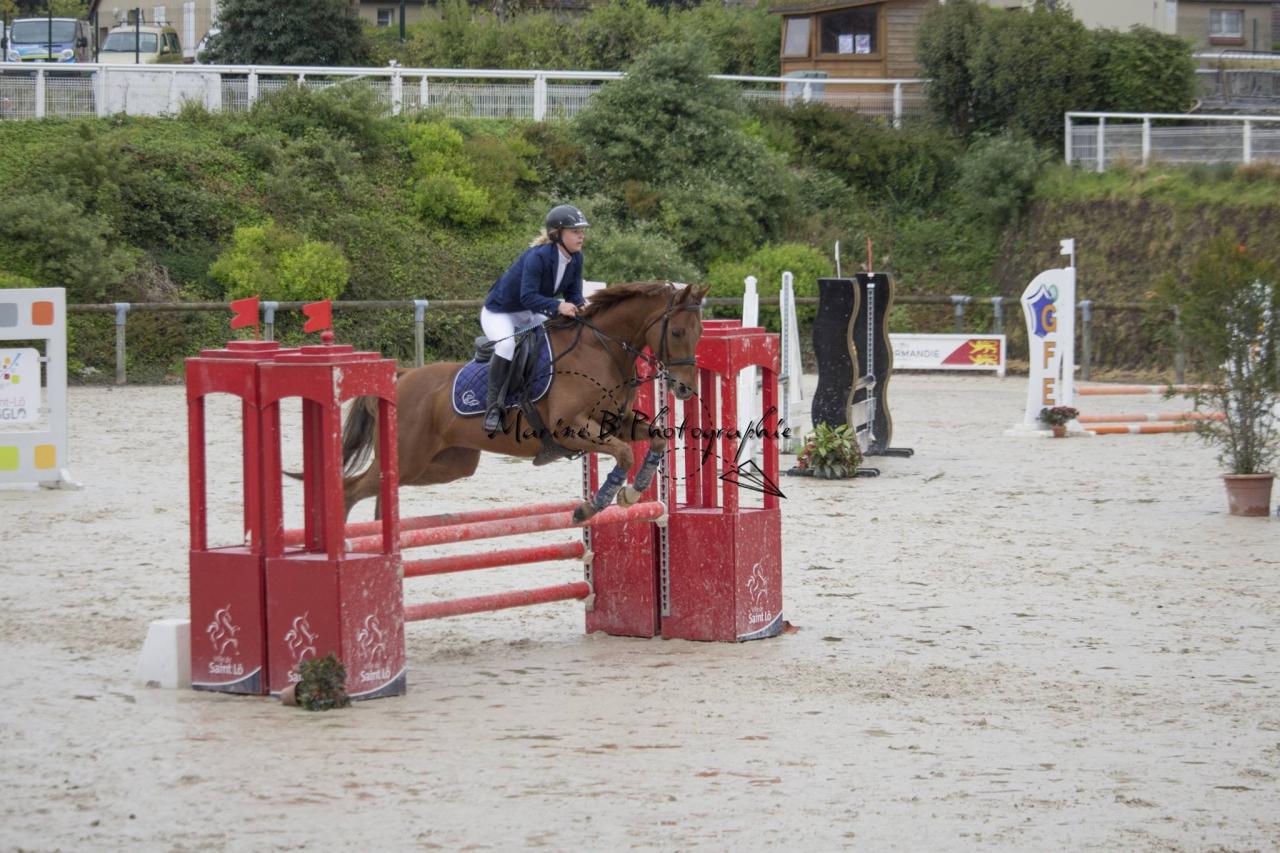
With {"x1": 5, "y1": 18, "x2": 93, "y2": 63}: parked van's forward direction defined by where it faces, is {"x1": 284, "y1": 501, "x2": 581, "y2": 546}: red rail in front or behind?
in front

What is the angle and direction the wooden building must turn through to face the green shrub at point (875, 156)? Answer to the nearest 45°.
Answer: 0° — it already faces it

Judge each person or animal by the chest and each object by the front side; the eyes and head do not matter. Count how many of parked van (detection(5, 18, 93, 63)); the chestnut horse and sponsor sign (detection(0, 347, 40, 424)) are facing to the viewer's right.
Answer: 1

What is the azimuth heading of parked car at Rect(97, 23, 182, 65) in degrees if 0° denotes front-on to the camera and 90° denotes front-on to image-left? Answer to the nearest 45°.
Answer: approximately 0°

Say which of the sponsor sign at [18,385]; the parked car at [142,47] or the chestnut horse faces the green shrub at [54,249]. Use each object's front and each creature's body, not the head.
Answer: the parked car

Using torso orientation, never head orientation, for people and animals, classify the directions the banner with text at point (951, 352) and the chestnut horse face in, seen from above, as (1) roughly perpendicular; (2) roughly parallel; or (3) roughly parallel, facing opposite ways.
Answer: roughly perpendicular

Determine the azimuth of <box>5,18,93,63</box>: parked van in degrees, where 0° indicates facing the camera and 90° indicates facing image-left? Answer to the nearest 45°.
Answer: approximately 0°

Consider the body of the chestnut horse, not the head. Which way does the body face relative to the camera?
to the viewer's right

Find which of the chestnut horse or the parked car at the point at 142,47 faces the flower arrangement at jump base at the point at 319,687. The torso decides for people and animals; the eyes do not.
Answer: the parked car

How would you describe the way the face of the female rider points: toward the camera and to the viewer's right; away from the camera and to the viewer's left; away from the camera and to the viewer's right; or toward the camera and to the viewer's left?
toward the camera and to the viewer's right

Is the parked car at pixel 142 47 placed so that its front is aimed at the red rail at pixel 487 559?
yes

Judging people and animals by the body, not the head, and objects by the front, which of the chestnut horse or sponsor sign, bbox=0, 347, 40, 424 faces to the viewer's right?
the chestnut horse
